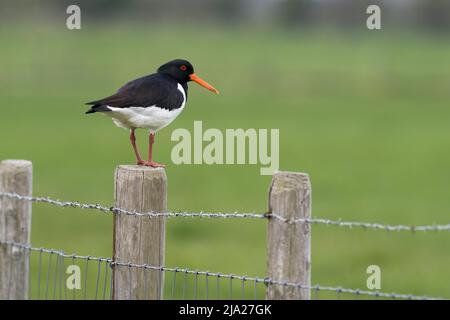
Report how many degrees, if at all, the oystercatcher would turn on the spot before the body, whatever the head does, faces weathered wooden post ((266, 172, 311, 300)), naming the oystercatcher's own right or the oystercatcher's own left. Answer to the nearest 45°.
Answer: approximately 45° to the oystercatcher's own right

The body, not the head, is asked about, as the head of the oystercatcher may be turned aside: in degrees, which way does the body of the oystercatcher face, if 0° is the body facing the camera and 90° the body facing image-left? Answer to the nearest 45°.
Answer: approximately 270°
